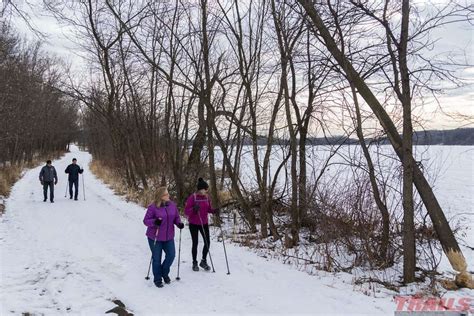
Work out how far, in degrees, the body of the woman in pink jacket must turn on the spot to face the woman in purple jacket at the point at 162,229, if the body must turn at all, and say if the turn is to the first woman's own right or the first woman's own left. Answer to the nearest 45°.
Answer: approximately 90° to the first woman's own right

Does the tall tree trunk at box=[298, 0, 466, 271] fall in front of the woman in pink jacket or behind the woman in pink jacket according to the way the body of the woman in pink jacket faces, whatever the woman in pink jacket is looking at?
in front

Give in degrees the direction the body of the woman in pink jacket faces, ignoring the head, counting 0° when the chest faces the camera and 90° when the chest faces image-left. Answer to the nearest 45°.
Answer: approximately 315°

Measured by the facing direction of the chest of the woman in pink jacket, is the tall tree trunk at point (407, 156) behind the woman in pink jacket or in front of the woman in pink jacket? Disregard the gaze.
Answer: in front
